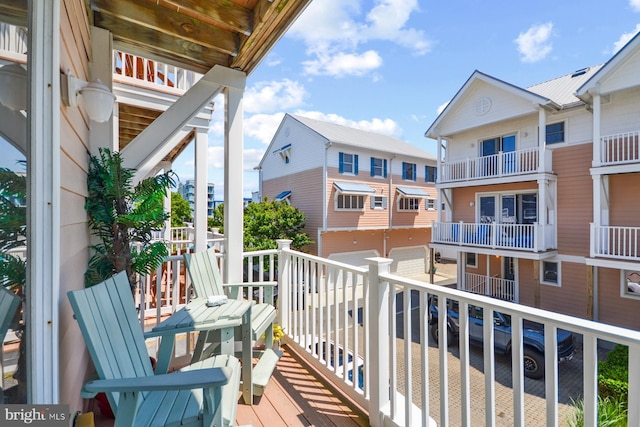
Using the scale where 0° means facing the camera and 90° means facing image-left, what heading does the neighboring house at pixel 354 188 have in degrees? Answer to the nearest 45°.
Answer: approximately 315°

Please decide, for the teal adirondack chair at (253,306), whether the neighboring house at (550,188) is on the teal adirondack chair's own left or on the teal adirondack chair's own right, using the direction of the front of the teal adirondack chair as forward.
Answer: on the teal adirondack chair's own left

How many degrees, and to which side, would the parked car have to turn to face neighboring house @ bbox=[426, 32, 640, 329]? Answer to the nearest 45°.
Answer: approximately 135° to its left

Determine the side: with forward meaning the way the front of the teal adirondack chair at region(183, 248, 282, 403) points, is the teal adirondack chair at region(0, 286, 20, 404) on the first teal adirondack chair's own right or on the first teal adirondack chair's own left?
on the first teal adirondack chair's own right

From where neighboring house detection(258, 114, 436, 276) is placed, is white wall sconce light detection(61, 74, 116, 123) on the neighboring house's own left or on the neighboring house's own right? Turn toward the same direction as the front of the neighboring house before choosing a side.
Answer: on the neighboring house's own right

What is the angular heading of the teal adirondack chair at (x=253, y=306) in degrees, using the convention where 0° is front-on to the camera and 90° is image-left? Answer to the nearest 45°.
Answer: approximately 315°
